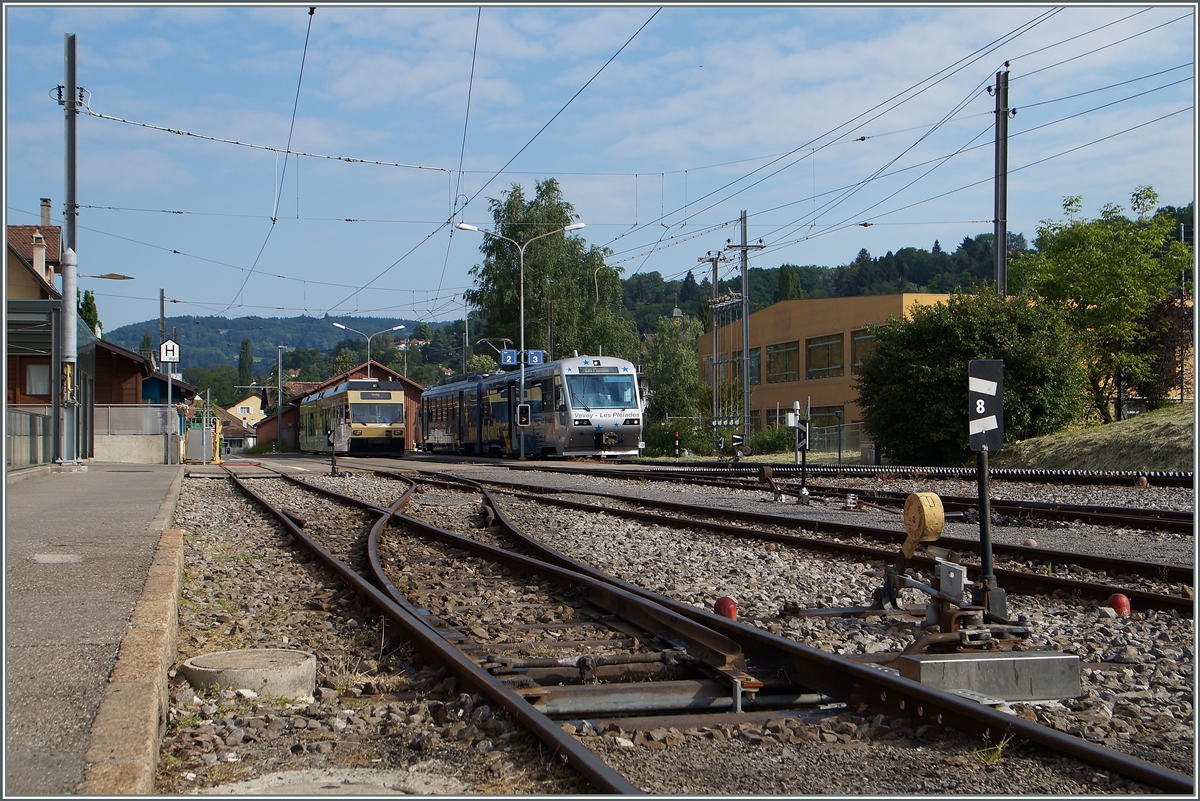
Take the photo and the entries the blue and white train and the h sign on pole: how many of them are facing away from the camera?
0

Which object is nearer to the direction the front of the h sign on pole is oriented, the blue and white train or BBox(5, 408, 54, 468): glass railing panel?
the glass railing panel

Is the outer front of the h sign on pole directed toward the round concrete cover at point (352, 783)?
yes

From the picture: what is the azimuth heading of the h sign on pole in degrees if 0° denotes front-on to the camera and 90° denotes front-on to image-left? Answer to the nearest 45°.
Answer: approximately 0°

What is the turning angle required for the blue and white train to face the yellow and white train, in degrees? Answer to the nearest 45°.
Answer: approximately 180°

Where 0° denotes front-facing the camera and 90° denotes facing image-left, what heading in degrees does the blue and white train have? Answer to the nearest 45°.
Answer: approximately 315°

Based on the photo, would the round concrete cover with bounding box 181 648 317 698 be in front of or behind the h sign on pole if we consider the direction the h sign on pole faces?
in front

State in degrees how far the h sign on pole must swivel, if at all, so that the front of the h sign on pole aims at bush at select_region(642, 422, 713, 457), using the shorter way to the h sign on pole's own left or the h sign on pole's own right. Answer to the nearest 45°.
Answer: approximately 90° to the h sign on pole's own left

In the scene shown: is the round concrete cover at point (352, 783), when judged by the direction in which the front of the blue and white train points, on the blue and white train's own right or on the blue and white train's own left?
on the blue and white train's own right

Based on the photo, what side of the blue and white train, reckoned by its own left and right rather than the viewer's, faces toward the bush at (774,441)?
left

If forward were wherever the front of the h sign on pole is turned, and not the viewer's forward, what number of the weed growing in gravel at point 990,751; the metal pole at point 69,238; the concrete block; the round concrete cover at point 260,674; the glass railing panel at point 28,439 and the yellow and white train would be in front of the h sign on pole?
5
